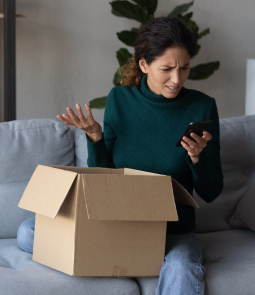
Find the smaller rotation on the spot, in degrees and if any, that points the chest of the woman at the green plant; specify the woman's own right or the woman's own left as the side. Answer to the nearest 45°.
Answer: approximately 180°

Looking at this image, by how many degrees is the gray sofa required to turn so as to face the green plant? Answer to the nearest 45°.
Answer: approximately 180°

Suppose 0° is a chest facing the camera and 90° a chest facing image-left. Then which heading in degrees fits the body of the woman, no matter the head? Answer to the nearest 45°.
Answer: approximately 0°

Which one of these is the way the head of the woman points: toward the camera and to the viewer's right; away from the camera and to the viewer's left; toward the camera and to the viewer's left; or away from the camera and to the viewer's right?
toward the camera and to the viewer's right
